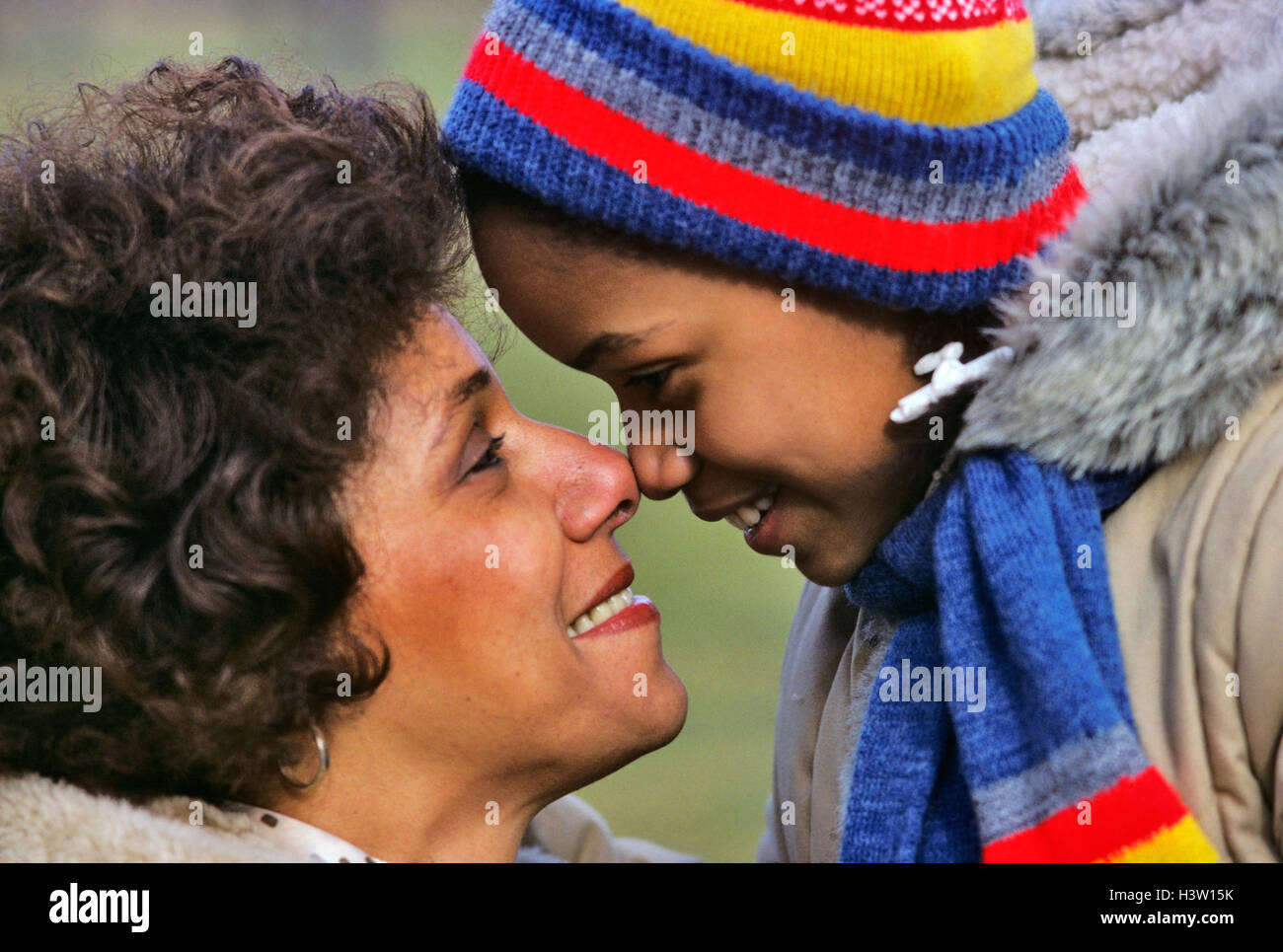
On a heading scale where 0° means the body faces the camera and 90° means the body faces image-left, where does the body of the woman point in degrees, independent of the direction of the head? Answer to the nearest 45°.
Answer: approximately 270°

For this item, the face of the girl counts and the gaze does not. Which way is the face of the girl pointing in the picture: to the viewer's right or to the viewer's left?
to the viewer's left

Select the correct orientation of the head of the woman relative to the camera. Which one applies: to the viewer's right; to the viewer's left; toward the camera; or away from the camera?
to the viewer's right

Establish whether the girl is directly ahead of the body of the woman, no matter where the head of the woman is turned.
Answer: yes
